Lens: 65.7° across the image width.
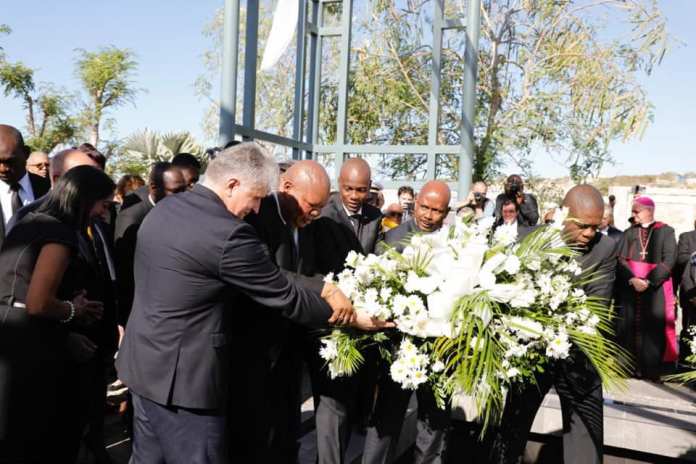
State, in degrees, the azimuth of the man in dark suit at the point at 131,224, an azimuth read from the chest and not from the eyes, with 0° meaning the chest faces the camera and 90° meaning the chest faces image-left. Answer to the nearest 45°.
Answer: approximately 270°

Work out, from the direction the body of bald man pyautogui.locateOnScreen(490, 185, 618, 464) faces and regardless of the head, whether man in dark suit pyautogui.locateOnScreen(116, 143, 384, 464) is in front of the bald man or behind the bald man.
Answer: in front

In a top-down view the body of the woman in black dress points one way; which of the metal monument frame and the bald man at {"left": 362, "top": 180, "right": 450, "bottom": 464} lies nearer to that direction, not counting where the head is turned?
the bald man

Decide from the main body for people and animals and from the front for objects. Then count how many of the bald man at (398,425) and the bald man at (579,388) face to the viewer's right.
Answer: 0

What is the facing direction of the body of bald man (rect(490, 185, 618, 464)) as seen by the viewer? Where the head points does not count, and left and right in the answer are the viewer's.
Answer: facing the viewer and to the left of the viewer

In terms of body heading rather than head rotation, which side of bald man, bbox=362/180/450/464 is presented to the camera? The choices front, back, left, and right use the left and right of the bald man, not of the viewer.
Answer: front

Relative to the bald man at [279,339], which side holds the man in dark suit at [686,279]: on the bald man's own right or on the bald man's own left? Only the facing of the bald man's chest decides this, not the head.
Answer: on the bald man's own left

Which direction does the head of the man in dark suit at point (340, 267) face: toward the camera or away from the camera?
toward the camera

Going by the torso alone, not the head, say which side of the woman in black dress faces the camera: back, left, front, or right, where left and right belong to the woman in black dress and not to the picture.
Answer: right

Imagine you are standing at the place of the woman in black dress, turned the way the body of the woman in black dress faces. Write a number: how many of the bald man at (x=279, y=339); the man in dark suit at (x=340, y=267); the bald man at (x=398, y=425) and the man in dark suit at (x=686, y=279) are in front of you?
4

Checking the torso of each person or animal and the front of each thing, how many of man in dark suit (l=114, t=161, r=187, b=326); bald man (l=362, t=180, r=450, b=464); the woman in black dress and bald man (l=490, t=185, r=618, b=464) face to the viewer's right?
2

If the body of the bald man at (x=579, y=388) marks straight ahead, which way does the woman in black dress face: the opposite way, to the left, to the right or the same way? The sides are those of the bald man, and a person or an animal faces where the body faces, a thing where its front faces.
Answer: the opposite way

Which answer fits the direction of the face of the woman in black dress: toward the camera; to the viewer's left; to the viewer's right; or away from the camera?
to the viewer's right

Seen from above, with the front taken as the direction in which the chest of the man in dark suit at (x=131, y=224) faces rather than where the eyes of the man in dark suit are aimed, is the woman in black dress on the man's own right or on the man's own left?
on the man's own right

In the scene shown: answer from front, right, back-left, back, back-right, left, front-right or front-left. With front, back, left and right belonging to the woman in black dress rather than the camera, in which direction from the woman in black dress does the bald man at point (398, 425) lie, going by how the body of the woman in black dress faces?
front

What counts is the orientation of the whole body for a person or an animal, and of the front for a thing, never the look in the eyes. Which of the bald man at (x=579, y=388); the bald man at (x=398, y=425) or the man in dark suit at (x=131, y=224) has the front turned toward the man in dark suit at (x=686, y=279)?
the man in dark suit at (x=131, y=224)
